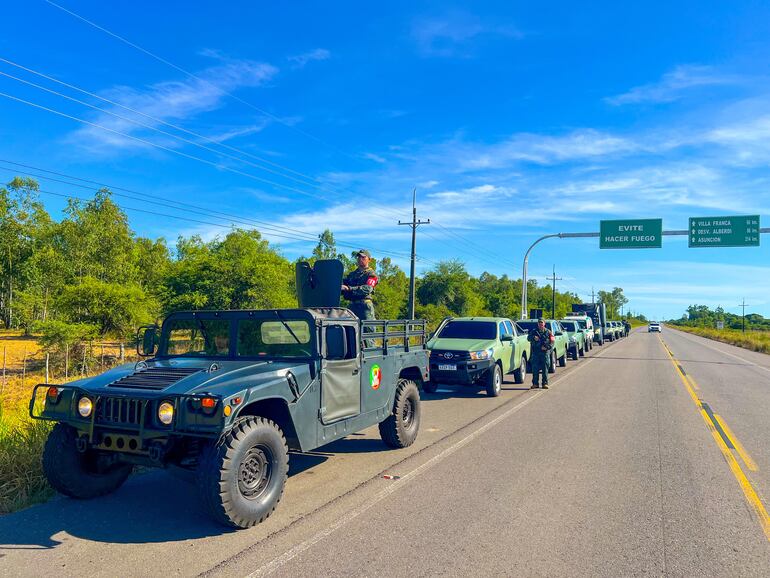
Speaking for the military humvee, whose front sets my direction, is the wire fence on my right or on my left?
on my right

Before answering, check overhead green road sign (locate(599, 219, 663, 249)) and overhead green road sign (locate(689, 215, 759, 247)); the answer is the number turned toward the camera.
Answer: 2

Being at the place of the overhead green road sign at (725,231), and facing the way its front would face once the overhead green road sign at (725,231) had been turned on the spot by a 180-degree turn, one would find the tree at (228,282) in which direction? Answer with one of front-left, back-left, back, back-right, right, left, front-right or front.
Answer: back-left

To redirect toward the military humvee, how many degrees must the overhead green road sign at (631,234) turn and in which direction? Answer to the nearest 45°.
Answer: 0° — it already faces it

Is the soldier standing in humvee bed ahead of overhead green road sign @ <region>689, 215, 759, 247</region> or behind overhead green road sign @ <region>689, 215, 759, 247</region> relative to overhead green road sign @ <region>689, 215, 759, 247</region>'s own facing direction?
ahead

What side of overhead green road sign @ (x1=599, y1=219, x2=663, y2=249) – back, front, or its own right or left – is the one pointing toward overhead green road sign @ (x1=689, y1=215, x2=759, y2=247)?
left

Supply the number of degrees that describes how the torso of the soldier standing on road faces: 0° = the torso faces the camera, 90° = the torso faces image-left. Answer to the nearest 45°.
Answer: approximately 0°

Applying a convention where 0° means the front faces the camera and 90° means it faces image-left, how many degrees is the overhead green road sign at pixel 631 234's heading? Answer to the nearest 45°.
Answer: approximately 0°

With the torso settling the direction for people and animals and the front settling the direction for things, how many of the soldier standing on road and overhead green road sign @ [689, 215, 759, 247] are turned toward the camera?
2

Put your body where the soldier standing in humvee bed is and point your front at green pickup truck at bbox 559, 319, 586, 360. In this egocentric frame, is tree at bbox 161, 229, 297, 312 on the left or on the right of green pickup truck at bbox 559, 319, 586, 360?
left

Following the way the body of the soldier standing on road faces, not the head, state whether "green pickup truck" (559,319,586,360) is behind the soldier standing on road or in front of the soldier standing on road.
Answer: behind

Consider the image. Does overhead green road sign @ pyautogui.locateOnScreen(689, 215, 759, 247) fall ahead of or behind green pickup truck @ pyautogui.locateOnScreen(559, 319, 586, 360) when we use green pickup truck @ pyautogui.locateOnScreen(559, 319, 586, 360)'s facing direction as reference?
behind
